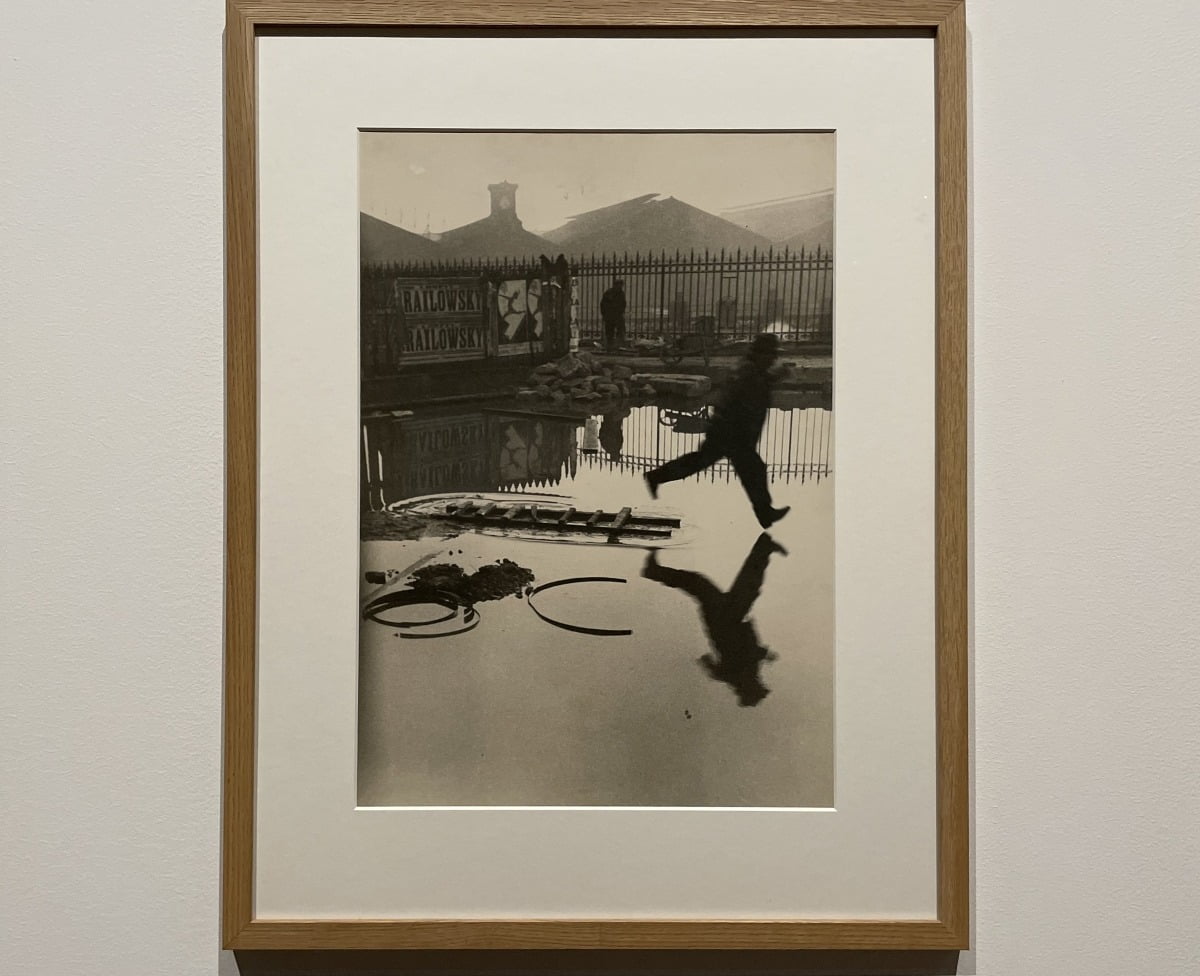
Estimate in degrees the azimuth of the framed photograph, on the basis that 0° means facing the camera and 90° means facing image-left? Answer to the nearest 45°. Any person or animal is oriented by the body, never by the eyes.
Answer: approximately 0°
